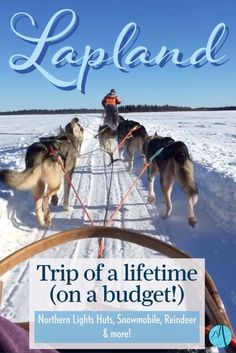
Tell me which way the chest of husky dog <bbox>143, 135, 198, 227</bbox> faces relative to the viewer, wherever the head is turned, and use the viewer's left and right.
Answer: facing away from the viewer and to the left of the viewer

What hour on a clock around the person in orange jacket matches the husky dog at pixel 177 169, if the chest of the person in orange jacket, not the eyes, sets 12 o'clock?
The husky dog is roughly at 6 o'clock from the person in orange jacket.

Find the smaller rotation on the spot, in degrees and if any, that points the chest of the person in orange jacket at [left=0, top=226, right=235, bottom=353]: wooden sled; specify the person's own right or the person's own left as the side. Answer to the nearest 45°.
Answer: approximately 180°

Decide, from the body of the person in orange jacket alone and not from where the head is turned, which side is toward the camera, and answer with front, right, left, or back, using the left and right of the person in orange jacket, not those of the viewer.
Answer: back

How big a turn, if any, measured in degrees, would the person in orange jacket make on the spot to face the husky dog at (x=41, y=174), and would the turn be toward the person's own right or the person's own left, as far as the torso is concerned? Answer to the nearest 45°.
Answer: approximately 180°

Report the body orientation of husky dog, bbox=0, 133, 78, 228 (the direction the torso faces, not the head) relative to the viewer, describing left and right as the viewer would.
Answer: facing away from the viewer and to the right of the viewer

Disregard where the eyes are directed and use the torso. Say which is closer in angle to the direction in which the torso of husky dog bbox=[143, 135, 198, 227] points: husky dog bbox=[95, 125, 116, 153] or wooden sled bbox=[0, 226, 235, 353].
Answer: the husky dog

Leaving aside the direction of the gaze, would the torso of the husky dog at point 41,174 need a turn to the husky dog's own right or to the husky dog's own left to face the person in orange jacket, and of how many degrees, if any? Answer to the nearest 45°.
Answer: approximately 45° to the husky dog's own left

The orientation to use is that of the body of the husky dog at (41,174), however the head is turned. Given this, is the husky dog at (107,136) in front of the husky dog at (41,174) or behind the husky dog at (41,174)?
in front

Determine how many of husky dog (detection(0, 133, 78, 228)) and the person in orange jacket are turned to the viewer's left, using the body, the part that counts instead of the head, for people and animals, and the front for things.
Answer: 0

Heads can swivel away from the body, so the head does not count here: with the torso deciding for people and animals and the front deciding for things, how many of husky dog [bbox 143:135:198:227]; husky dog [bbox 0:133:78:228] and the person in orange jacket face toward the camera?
0

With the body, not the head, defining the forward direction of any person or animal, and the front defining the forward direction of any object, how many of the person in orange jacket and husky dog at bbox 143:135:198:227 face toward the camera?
0

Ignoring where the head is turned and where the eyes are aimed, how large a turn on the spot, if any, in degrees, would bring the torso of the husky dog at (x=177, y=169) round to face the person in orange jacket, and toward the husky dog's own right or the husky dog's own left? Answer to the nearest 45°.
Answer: approximately 45° to the husky dog's own right
